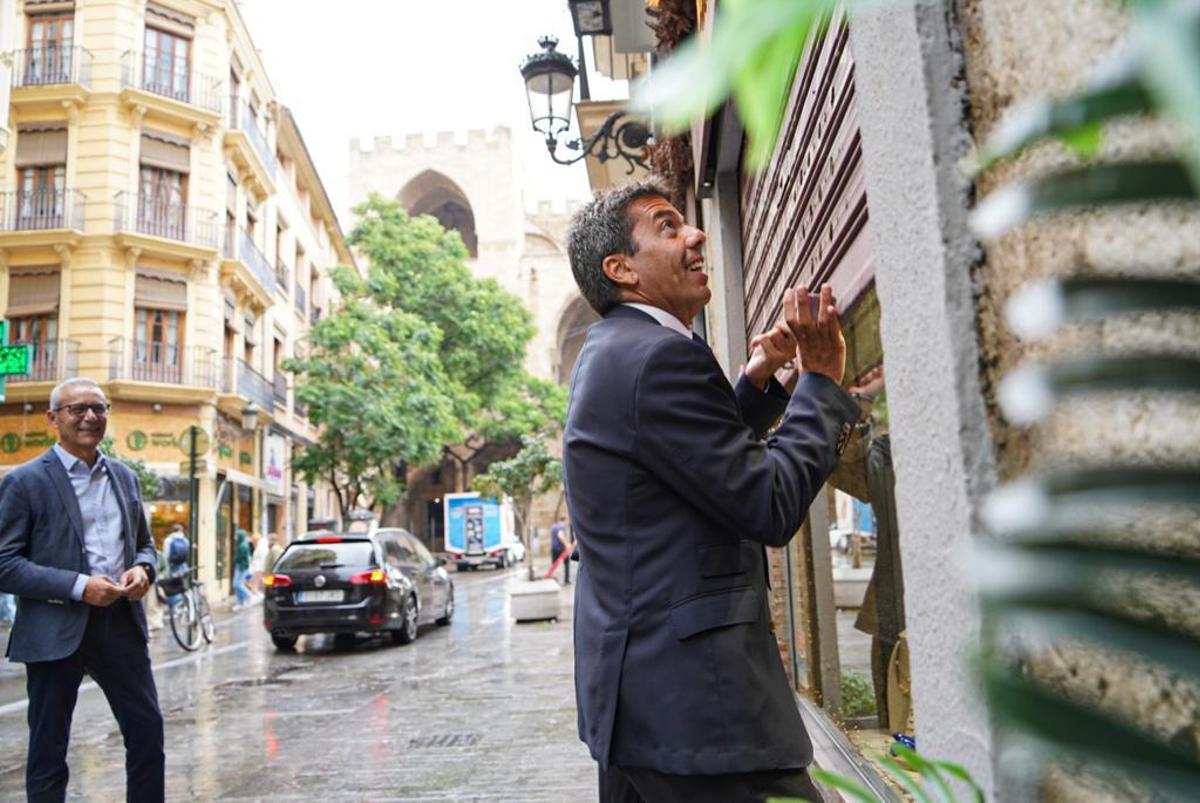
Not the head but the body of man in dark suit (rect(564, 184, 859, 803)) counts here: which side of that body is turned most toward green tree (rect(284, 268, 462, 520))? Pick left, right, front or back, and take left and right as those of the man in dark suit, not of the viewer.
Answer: left

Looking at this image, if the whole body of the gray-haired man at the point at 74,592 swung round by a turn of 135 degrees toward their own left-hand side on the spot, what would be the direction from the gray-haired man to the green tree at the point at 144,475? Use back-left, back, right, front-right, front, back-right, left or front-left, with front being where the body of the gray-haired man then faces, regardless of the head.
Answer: front

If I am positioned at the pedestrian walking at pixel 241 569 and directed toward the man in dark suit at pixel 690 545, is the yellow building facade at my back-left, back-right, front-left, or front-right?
back-right

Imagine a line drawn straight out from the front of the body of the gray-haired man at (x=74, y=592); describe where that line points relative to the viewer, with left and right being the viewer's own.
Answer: facing the viewer and to the right of the viewer

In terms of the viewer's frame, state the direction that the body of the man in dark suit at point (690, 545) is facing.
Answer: to the viewer's right

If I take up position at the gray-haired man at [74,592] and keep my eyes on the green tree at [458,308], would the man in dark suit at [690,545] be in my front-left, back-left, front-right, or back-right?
back-right

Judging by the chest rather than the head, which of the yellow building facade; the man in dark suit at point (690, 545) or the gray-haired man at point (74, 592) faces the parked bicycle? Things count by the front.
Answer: the yellow building facade

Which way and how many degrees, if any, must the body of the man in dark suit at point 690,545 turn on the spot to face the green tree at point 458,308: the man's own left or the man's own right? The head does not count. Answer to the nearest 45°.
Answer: approximately 90° to the man's own left

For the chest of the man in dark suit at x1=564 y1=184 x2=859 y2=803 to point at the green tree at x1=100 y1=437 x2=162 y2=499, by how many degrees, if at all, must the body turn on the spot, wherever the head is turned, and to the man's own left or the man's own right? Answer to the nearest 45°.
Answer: approximately 135° to the man's own left

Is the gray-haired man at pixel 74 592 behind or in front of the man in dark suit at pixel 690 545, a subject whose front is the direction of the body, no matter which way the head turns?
behind

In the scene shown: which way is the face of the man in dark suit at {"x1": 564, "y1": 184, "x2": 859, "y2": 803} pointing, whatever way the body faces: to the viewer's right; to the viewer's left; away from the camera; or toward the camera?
to the viewer's right
